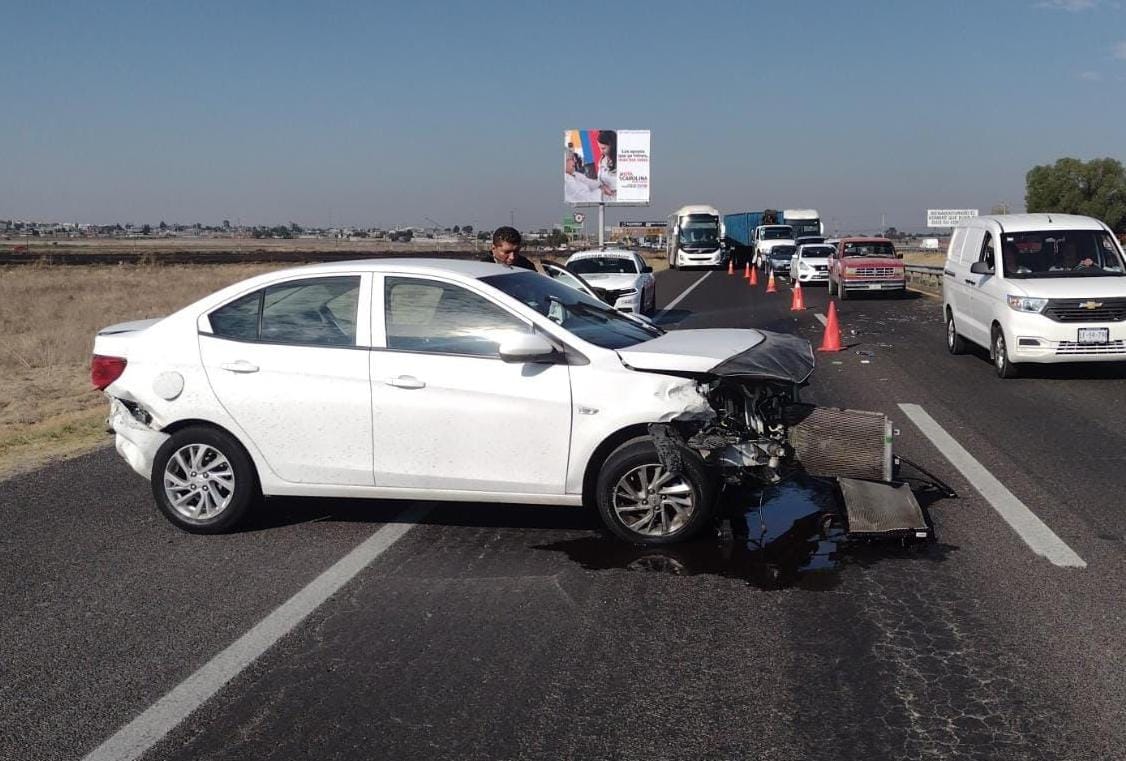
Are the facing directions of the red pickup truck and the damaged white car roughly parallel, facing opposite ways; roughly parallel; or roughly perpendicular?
roughly perpendicular

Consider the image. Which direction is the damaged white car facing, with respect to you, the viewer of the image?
facing to the right of the viewer

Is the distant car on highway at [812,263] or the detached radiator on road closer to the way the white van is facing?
the detached radiator on road

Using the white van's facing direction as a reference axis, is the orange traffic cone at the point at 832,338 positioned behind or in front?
behind

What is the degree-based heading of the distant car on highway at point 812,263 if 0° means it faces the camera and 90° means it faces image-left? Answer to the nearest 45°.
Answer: approximately 0°

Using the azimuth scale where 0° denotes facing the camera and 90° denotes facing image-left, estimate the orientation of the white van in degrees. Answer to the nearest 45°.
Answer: approximately 315°

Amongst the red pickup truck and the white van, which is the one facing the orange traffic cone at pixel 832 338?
the red pickup truck

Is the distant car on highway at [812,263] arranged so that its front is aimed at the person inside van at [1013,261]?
yes

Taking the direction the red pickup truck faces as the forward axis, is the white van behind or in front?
in front

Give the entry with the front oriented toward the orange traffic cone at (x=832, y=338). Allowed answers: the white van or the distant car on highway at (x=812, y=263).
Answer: the distant car on highway

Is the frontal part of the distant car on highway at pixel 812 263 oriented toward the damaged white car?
yes

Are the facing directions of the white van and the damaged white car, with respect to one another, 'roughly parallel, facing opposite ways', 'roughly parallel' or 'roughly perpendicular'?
roughly perpendicular
